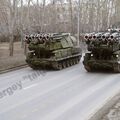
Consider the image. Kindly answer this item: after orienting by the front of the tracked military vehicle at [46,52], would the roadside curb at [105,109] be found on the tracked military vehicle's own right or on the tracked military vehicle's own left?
on the tracked military vehicle's own left

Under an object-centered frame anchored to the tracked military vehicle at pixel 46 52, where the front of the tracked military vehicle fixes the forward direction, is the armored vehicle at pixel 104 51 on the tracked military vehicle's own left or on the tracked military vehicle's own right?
on the tracked military vehicle's own left

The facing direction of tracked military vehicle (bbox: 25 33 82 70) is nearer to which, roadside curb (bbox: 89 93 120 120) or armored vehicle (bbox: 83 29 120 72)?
the roadside curb
